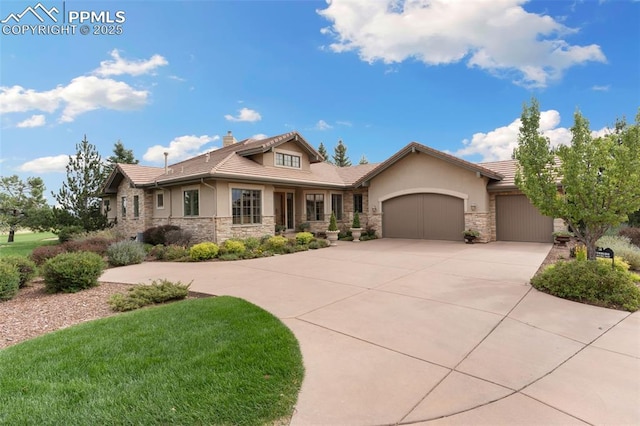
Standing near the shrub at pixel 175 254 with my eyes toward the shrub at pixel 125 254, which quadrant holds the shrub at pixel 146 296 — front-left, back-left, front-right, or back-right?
front-left

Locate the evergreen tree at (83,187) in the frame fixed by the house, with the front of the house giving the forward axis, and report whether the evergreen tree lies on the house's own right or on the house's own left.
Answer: on the house's own right

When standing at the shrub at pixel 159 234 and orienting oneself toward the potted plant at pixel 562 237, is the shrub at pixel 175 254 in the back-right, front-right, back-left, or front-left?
front-right

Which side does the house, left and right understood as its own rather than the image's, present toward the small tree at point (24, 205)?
right

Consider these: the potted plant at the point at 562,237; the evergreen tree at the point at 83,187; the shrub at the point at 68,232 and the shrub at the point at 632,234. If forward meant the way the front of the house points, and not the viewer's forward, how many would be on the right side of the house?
2

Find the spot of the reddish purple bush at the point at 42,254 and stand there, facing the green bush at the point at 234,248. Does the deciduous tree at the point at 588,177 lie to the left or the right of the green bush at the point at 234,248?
right

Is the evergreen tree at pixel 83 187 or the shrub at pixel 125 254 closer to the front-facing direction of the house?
the shrub

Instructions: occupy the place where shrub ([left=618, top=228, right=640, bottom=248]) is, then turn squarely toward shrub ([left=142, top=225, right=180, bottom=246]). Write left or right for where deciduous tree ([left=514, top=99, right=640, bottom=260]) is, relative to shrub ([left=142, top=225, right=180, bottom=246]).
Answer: left

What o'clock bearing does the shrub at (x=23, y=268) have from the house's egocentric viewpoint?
The shrub is roughly at 1 o'clock from the house.

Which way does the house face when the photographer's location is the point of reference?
facing the viewer

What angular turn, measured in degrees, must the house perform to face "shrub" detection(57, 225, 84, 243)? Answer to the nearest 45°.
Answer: approximately 90° to its right

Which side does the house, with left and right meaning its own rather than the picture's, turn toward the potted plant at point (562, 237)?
left

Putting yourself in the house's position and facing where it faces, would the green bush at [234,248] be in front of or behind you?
in front

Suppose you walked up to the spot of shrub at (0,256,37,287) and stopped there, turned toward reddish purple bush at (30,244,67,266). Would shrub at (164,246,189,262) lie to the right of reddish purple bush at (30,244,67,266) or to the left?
right

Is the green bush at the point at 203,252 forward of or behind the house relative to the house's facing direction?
forward

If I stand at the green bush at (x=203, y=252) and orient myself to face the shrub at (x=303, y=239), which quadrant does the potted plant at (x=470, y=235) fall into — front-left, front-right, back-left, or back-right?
front-right

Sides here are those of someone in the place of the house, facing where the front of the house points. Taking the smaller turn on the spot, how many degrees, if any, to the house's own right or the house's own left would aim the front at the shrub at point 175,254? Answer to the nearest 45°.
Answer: approximately 45° to the house's own right
